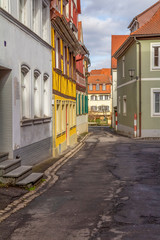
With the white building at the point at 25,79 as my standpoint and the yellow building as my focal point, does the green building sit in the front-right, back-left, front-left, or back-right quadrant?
front-right

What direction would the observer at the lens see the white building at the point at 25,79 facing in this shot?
facing the viewer and to the right of the viewer

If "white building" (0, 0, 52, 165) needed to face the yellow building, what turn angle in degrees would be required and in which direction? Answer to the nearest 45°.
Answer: approximately 135° to its left

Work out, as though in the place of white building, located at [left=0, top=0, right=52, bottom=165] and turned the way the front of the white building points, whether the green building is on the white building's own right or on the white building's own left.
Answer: on the white building's own left
